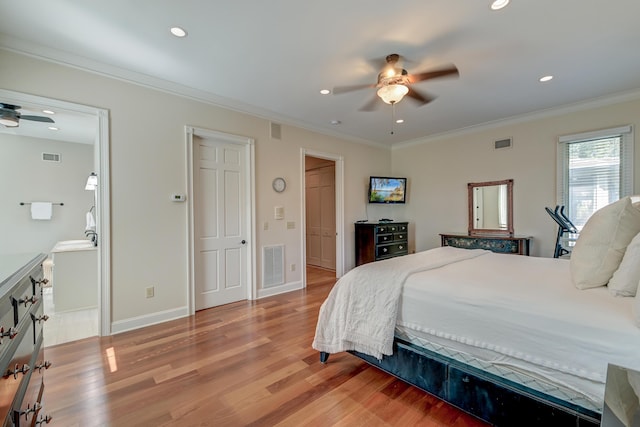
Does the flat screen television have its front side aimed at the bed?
yes

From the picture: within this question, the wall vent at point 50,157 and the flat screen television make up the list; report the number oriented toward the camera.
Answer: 2

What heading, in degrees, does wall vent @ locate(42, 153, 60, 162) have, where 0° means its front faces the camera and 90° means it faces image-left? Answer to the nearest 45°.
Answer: approximately 0°

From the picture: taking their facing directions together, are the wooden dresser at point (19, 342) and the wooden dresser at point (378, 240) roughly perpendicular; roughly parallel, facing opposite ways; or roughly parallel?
roughly perpendicular

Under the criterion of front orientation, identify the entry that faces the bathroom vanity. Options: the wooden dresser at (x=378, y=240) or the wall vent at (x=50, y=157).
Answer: the wall vent

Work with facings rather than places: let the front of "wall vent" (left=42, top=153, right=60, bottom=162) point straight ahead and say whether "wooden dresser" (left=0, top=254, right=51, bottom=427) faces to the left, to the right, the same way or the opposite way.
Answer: to the left

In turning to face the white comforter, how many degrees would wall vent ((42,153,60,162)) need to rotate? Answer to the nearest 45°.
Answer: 0° — it already faces it

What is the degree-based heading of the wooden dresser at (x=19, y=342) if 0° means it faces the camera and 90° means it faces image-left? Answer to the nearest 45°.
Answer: approximately 270°

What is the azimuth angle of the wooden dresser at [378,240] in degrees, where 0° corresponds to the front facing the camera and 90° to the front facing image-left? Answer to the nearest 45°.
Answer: approximately 315°

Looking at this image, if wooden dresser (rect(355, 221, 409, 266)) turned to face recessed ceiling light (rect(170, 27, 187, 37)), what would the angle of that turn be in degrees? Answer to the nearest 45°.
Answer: approximately 90° to its right

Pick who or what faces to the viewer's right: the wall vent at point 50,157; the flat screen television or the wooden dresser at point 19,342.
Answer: the wooden dresser

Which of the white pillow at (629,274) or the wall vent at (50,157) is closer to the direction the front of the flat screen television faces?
the white pillow

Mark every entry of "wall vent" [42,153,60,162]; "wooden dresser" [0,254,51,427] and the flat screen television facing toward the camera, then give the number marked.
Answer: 2

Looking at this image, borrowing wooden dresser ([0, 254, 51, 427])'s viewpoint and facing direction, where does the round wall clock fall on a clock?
The round wall clock is roughly at 11 o'clock from the wooden dresser.
